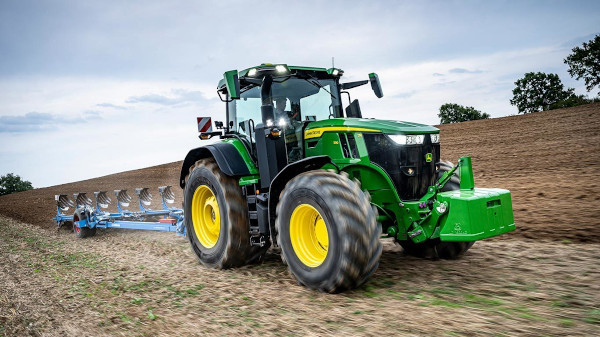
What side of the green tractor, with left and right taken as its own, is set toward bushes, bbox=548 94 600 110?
left

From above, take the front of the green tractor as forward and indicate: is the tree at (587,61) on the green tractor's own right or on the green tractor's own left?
on the green tractor's own left

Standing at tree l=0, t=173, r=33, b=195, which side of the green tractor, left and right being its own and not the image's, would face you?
back

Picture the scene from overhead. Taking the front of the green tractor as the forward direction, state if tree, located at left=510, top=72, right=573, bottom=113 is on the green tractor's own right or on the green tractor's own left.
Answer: on the green tractor's own left

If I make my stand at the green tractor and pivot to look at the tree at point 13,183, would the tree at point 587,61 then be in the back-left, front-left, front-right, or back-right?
front-right

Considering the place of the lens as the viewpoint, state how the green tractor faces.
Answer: facing the viewer and to the right of the viewer
